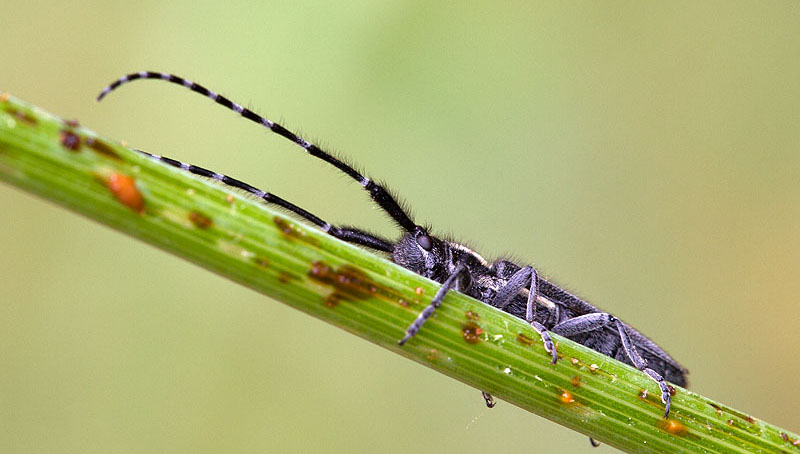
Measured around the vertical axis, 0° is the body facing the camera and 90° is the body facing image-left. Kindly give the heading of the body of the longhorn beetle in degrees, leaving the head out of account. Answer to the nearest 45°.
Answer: approximately 90°
